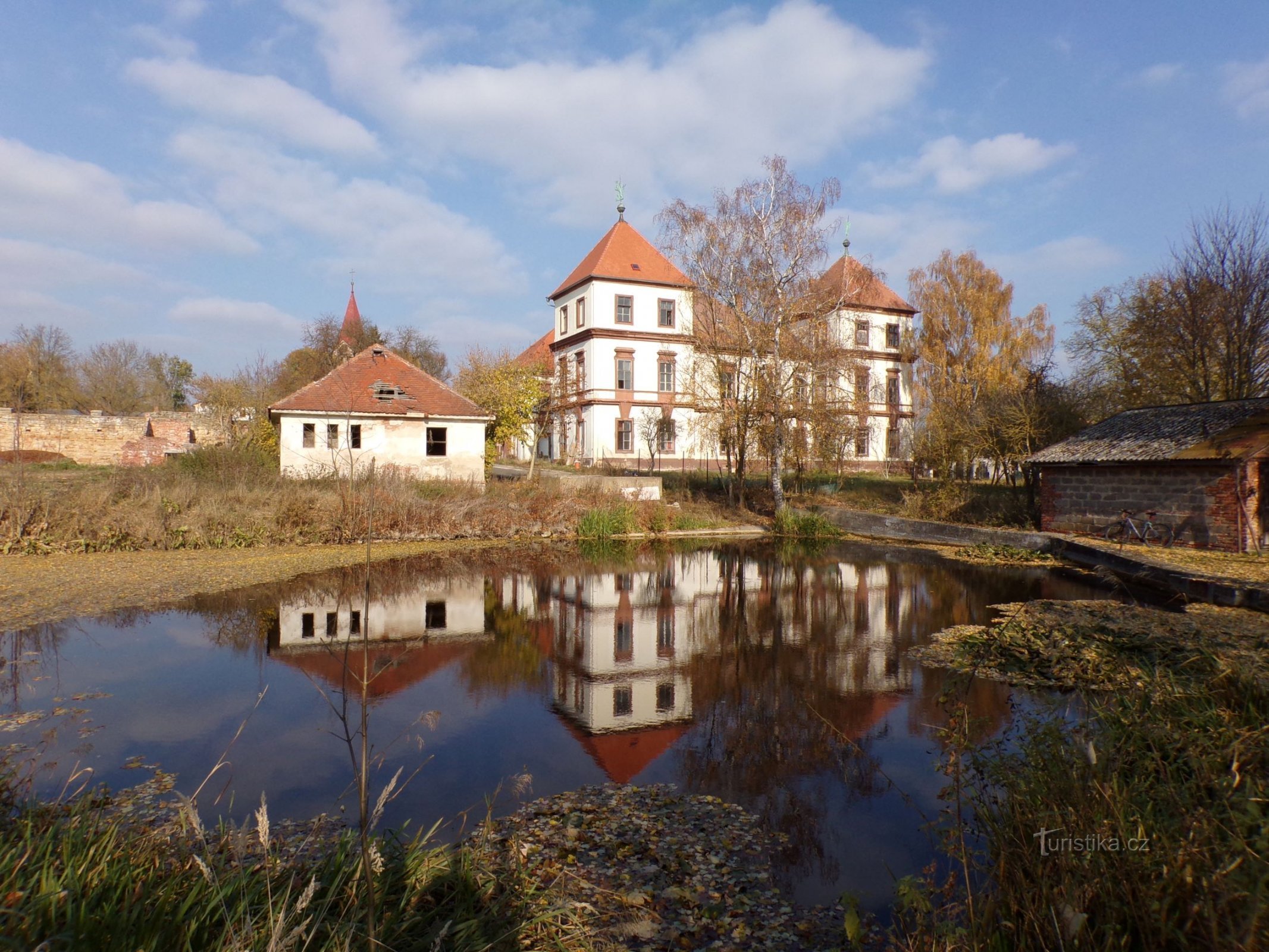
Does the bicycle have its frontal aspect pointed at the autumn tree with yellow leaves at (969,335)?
no

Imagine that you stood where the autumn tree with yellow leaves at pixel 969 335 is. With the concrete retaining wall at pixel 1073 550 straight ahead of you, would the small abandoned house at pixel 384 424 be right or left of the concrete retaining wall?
right
